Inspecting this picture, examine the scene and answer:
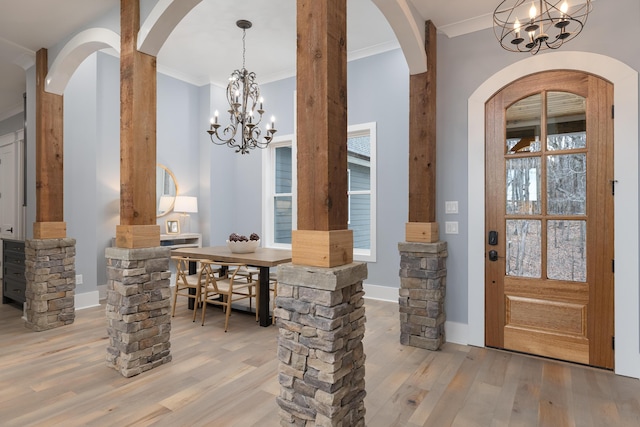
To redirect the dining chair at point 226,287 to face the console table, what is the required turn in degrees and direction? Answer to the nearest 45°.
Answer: approximately 45° to its left

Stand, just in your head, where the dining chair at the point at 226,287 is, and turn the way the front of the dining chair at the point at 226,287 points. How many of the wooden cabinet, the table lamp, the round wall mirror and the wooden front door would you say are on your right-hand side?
1

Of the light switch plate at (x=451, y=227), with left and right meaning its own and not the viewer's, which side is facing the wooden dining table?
right

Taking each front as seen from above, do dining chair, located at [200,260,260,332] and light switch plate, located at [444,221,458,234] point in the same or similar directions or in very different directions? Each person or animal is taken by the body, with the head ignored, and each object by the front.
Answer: very different directions

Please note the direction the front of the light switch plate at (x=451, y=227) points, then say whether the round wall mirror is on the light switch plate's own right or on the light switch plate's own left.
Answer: on the light switch plate's own right

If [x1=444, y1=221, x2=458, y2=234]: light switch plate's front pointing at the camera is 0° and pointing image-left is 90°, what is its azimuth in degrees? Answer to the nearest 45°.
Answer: approximately 0°

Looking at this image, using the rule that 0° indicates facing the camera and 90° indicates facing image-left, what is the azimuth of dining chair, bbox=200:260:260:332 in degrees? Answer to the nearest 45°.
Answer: approximately 225°

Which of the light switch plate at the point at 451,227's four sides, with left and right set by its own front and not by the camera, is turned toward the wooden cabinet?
right

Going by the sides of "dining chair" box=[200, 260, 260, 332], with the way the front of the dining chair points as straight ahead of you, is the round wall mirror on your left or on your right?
on your left

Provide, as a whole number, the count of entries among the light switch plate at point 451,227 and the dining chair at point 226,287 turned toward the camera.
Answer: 1

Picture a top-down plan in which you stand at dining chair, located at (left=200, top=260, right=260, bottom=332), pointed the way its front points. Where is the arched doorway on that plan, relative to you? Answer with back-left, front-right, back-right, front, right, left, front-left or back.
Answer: right

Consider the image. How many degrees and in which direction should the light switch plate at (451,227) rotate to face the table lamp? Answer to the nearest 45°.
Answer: approximately 90° to its right

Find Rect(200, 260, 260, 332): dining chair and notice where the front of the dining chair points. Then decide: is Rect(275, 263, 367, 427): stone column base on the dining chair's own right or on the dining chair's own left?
on the dining chair's own right

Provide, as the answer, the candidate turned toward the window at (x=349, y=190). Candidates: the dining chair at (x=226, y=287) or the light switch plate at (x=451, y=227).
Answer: the dining chair

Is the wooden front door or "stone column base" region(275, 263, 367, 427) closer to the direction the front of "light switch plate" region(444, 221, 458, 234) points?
the stone column base
